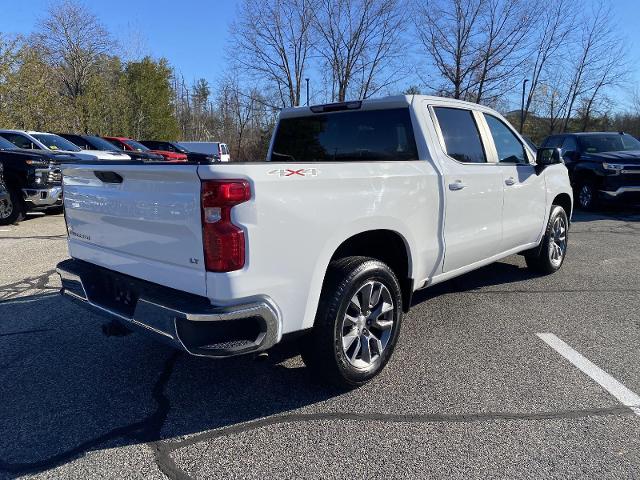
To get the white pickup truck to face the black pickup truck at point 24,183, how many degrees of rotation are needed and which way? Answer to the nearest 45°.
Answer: approximately 90° to its left

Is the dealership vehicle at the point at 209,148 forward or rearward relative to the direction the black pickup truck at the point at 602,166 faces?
rearward

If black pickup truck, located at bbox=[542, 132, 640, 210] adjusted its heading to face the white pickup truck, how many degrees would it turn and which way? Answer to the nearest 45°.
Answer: approximately 45° to its right

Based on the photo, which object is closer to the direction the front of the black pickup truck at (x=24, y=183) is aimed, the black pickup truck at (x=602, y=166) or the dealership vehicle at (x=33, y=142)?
the black pickup truck at (x=602, y=166)

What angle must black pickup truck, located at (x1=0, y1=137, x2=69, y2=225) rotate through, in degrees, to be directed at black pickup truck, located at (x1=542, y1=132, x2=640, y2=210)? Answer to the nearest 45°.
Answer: approximately 45° to its left

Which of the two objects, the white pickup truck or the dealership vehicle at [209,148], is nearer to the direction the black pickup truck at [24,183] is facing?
the white pickup truck

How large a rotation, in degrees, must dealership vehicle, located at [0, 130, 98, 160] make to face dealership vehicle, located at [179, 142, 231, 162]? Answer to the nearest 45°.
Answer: approximately 90° to its left

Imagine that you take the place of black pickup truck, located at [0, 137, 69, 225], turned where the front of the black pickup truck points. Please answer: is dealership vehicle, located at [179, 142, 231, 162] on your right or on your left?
on your left

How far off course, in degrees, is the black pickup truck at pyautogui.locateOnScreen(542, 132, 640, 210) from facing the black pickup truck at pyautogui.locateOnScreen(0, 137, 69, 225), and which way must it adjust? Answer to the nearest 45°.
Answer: approximately 90° to its right

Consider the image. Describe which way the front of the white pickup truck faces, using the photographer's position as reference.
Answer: facing away from the viewer and to the right of the viewer

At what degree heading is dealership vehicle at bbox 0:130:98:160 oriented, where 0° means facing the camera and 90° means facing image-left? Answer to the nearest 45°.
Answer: approximately 315°

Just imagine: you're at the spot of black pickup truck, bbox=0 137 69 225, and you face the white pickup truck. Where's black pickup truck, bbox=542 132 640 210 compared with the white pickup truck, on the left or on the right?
left

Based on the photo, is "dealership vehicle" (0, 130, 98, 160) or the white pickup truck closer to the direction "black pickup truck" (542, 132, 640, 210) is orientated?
the white pickup truck
